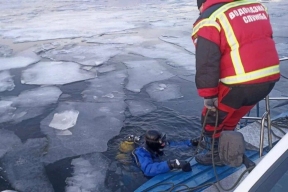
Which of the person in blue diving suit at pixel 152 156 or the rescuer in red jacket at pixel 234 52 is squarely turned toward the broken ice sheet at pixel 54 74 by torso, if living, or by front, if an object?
the rescuer in red jacket

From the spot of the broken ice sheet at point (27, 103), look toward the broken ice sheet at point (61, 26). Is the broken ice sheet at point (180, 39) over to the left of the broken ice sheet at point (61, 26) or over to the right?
right

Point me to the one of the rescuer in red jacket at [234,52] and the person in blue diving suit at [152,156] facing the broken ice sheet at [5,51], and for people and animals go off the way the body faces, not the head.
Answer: the rescuer in red jacket

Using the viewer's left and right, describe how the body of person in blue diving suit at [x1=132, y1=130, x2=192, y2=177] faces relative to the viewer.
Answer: facing to the right of the viewer

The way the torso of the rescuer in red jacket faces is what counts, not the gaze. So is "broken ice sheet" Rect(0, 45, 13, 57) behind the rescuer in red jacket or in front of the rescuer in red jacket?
in front

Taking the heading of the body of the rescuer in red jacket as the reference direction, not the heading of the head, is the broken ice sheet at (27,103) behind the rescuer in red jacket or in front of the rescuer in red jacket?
in front

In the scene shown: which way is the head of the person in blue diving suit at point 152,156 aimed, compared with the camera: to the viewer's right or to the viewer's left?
to the viewer's right

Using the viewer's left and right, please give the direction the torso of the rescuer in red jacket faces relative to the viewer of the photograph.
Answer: facing away from the viewer and to the left of the viewer
